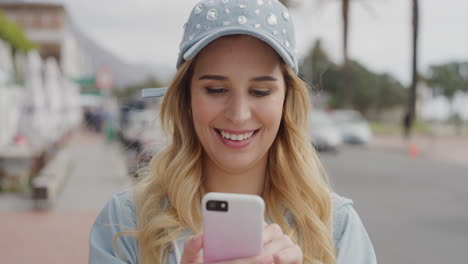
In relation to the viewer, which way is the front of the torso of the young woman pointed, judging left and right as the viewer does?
facing the viewer

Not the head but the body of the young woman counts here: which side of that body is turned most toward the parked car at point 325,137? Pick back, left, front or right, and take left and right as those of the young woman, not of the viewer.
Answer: back

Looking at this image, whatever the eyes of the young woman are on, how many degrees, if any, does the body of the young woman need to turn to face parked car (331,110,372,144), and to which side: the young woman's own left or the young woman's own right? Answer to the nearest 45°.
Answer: approximately 180°
